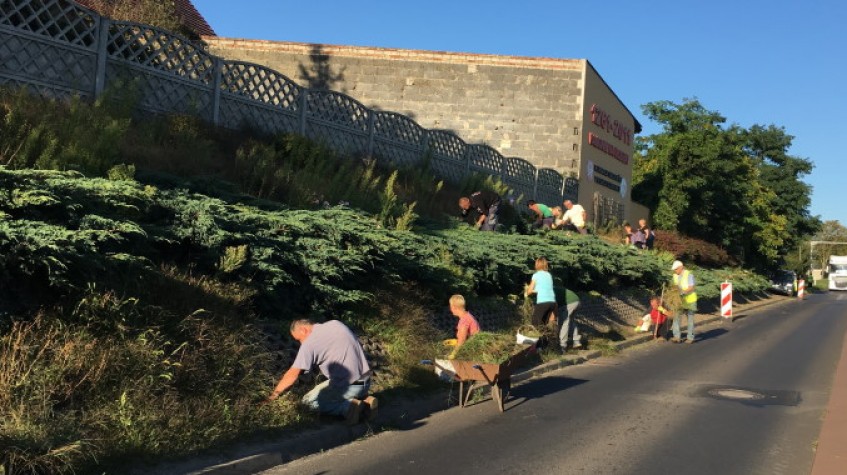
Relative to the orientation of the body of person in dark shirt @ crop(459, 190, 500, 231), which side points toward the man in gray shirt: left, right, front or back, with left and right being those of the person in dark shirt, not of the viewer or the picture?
left

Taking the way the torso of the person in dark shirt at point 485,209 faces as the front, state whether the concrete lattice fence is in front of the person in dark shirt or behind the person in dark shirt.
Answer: in front

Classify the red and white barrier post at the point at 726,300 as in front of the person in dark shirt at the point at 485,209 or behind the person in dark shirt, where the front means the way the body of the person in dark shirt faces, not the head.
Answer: behind

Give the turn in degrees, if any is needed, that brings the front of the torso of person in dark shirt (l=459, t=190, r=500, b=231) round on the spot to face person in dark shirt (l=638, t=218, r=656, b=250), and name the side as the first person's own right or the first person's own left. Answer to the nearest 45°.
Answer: approximately 135° to the first person's own right

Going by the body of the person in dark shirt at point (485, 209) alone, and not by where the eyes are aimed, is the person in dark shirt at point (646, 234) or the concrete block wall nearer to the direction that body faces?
the concrete block wall

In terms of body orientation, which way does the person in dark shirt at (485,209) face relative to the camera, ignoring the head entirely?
to the viewer's left

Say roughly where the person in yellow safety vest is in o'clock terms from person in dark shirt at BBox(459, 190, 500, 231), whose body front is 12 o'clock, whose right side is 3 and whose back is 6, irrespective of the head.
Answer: The person in yellow safety vest is roughly at 6 o'clock from the person in dark shirt.
